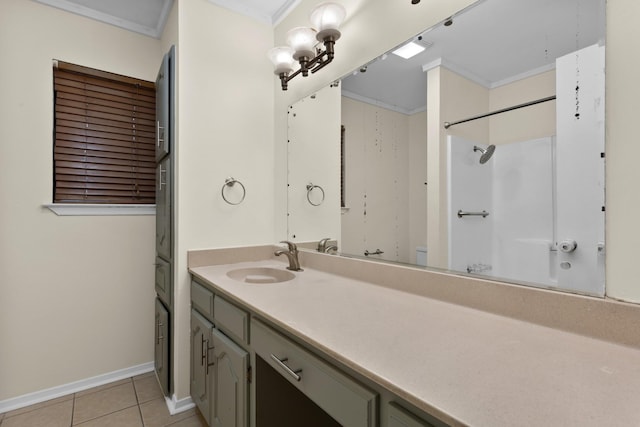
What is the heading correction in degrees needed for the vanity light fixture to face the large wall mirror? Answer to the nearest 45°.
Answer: approximately 90° to its left

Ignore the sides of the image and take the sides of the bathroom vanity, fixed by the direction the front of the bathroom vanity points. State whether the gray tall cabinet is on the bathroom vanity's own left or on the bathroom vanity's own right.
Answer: on the bathroom vanity's own right

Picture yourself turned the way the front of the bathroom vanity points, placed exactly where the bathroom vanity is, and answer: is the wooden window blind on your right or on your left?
on your right

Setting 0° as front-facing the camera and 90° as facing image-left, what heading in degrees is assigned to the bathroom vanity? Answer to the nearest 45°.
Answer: approximately 45°
